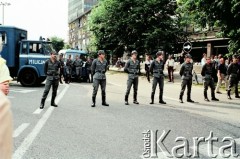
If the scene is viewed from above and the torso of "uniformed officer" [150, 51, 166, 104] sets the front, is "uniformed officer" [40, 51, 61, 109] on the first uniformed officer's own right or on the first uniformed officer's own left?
on the first uniformed officer's own right

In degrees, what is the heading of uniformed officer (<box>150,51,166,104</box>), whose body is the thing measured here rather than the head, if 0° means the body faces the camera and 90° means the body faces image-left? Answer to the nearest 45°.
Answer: approximately 315°

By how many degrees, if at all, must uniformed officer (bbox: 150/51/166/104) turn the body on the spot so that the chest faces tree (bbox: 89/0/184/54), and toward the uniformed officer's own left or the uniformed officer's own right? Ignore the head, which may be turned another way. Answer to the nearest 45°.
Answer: approximately 135° to the uniformed officer's own left
